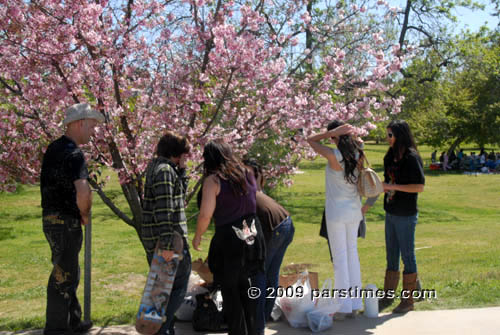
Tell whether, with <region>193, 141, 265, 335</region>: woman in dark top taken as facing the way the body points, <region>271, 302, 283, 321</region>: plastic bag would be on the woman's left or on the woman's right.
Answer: on the woman's right

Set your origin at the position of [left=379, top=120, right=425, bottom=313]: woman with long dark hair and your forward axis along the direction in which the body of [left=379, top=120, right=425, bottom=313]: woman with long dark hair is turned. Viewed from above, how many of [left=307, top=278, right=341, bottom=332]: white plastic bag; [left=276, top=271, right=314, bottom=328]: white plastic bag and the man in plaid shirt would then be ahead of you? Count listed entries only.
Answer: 3

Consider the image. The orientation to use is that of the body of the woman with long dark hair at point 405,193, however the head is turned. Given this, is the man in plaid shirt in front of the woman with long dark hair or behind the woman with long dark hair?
in front

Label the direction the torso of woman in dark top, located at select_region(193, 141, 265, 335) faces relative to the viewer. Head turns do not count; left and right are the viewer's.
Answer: facing away from the viewer and to the left of the viewer

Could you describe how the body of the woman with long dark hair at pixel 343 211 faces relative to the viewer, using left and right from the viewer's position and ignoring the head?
facing away from the viewer and to the left of the viewer

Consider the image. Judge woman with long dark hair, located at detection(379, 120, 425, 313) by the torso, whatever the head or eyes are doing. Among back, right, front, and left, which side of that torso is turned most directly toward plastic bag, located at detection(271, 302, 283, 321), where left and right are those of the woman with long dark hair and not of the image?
front

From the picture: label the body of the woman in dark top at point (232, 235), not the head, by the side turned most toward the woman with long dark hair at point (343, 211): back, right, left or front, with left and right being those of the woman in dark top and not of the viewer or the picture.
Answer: right

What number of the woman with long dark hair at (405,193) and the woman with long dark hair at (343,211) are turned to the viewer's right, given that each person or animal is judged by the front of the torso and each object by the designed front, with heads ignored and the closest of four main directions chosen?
0

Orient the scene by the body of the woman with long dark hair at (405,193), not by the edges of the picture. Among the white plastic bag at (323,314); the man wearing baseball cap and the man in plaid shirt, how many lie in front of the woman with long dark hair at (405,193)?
3

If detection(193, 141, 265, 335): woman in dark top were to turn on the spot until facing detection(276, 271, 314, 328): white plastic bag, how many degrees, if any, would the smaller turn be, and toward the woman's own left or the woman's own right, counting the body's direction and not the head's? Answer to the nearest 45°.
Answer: approximately 90° to the woman's own right

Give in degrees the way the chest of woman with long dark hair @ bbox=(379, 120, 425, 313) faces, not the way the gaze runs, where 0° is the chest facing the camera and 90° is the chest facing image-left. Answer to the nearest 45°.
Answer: approximately 45°

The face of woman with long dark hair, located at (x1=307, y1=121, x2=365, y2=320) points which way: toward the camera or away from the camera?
away from the camera

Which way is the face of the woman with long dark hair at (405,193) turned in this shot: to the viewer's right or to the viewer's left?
to the viewer's left
